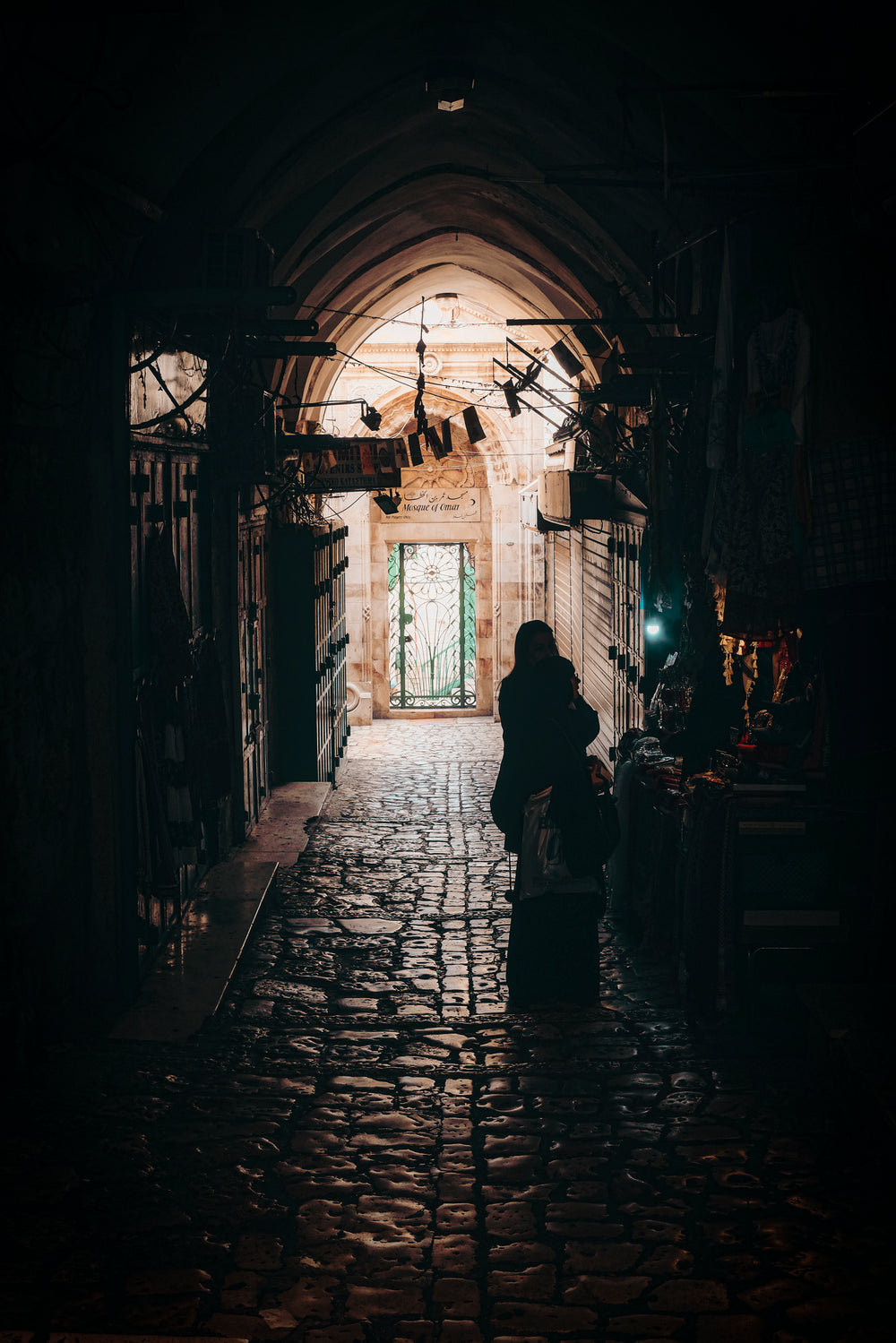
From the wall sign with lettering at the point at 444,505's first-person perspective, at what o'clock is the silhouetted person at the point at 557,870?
The silhouetted person is roughly at 12 o'clock from the wall sign with lettering.

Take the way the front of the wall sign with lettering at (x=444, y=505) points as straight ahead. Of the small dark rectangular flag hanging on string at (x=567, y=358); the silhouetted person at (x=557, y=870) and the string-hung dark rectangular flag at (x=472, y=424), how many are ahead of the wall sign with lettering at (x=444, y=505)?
3

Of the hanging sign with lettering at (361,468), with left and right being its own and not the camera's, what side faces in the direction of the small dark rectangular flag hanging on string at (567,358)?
left

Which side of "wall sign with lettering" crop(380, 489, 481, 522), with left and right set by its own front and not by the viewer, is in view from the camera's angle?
front

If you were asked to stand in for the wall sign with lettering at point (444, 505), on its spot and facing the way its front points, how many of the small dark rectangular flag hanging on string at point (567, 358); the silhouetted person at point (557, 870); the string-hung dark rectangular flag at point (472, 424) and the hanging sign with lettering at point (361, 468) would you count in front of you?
4

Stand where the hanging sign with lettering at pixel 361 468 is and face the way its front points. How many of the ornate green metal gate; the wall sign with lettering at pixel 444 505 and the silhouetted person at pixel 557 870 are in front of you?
1

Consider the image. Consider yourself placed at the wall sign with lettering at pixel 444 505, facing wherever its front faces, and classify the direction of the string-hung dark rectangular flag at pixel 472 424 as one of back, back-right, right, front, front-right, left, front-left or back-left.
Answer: front

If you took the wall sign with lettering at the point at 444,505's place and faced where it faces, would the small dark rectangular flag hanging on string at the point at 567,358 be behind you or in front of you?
in front

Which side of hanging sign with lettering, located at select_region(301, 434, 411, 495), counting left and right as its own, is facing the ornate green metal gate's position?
back

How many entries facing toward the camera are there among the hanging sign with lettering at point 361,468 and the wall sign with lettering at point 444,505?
2

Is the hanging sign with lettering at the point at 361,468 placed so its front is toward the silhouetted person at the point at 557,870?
yes

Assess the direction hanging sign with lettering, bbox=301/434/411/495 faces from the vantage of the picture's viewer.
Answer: facing the viewer
